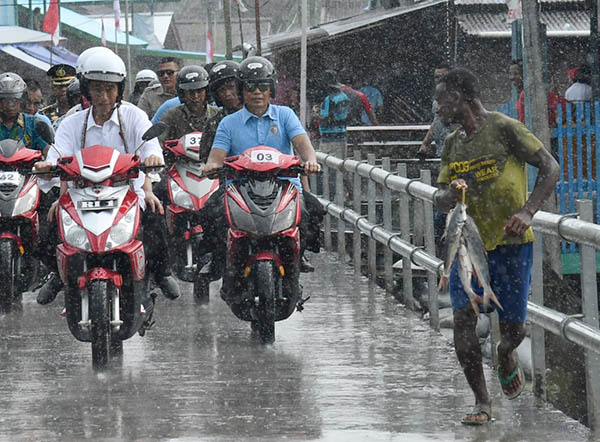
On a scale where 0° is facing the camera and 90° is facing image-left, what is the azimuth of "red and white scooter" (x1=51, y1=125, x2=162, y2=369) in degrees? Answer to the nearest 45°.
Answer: approximately 0°

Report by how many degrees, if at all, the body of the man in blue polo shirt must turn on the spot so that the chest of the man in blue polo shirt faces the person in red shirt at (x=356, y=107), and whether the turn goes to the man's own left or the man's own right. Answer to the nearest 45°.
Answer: approximately 180°

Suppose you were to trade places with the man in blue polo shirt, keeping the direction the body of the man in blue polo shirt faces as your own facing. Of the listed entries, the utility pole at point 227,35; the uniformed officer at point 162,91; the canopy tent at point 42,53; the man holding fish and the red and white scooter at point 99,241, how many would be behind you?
3

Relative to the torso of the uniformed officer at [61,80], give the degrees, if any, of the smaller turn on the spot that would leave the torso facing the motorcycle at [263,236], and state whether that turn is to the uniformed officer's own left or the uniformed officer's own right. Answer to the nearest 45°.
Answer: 0° — they already face it

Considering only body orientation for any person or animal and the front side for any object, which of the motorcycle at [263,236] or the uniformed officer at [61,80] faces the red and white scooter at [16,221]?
the uniformed officer

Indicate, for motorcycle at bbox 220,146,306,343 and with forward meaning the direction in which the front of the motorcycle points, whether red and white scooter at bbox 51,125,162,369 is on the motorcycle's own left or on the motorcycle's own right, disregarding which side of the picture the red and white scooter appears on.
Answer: on the motorcycle's own right

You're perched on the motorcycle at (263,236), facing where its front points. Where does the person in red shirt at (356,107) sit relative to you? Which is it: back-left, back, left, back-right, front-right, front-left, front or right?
back

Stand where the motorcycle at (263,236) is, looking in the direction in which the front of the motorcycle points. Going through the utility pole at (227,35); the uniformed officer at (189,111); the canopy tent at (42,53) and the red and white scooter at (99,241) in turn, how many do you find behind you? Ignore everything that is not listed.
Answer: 3

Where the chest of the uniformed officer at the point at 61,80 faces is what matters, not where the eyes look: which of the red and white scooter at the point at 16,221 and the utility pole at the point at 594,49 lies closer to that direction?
the red and white scooter

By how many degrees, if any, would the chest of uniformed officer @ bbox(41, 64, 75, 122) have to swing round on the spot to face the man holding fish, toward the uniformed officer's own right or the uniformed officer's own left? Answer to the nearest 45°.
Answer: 0° — they already face them
